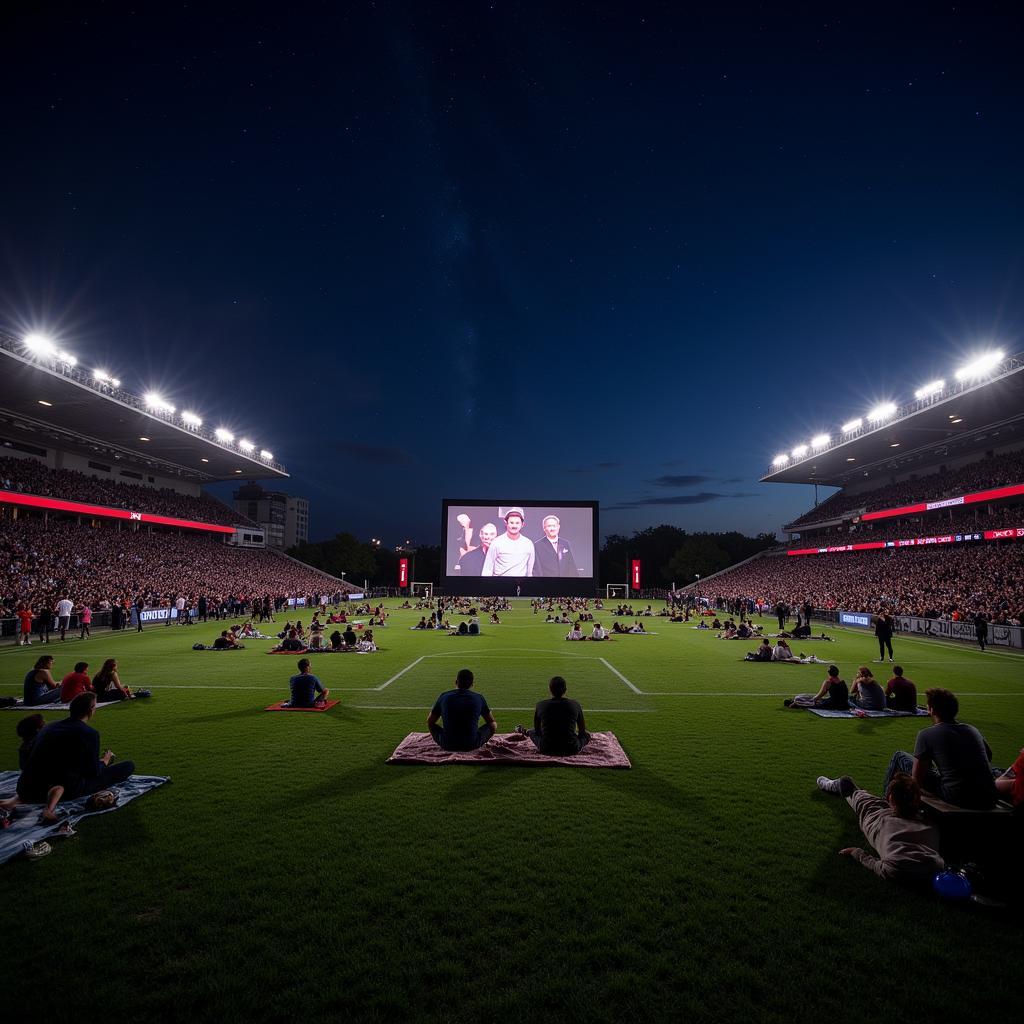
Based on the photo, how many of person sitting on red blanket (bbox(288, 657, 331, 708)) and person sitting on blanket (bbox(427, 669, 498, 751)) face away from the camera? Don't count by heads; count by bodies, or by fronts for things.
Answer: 2

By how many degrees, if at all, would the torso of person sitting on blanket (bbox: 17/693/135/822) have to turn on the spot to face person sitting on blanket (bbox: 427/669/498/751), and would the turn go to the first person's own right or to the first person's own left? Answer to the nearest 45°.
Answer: approximately 45° to the first person's own right

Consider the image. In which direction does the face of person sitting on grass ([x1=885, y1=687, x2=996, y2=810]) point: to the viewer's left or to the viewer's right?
to the viewer's left

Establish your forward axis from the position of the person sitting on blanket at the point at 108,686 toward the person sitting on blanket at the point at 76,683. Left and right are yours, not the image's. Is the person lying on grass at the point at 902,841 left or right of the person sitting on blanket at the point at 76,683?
left

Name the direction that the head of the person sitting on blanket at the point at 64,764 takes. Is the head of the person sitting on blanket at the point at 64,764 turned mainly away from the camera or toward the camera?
away from the camera

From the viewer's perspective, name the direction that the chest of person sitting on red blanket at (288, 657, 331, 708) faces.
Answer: away from the camera

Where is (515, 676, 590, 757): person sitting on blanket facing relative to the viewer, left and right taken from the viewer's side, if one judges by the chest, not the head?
facing away from the viewer

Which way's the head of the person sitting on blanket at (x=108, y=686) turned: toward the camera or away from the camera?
away from the camera

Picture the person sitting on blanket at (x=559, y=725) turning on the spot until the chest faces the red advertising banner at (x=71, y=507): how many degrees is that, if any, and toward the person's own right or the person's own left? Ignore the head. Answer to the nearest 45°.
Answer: approximately 45° to the person's own left

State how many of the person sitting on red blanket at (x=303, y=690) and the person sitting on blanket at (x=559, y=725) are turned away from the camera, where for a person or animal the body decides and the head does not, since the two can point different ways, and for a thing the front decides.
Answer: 2

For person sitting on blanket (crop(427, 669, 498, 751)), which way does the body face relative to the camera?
away from the camera

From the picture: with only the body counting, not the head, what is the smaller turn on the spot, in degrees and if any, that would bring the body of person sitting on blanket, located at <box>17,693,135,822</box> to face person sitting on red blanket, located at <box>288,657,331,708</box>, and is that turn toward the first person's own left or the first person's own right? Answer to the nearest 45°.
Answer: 0° — they already face them

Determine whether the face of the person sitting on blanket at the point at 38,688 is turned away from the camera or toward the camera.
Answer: away from the camera

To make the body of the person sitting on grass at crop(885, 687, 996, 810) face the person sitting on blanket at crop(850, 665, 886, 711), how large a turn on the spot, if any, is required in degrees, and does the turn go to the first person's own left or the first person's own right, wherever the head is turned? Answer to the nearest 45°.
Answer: approximately 45° to the first person's own right

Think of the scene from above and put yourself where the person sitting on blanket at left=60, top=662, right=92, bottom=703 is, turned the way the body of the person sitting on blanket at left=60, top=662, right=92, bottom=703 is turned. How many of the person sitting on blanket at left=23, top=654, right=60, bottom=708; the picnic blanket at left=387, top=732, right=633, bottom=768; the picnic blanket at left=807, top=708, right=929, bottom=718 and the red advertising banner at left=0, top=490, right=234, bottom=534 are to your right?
2
